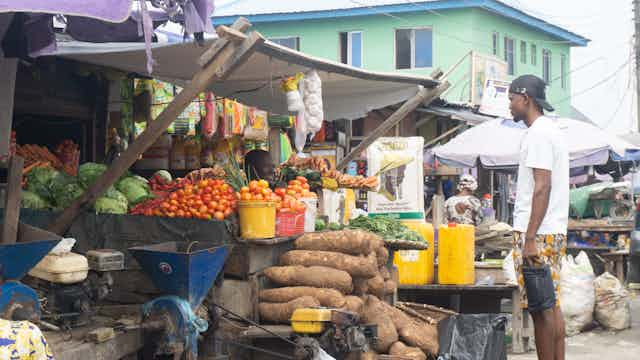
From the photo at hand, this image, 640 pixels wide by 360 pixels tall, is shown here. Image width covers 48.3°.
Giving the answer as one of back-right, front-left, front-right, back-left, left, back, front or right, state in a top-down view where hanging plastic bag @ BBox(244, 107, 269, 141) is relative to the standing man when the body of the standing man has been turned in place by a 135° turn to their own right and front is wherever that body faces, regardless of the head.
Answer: left

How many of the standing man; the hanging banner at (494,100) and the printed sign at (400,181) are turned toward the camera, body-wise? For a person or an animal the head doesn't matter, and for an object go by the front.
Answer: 2

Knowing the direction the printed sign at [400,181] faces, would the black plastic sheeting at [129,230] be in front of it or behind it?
in front

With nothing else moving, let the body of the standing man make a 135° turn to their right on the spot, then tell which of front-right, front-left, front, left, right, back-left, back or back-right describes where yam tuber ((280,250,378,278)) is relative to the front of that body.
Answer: back-left

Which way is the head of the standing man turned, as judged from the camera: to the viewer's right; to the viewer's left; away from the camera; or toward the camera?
to the viewer's left

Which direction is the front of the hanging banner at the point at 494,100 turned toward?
toward the camera

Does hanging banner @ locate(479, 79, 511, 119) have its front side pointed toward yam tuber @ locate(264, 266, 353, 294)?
yes

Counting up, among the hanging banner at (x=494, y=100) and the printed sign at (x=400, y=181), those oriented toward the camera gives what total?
2

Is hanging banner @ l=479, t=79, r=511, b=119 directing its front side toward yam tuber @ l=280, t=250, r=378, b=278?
yes

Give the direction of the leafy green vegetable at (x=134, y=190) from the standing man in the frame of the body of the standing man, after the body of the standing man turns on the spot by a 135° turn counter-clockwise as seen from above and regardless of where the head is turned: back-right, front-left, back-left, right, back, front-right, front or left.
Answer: back-right

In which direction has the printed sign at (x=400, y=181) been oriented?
toward the camera

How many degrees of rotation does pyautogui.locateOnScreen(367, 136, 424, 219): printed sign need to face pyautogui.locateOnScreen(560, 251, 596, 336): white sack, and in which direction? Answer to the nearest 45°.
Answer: approximately 90° to its left

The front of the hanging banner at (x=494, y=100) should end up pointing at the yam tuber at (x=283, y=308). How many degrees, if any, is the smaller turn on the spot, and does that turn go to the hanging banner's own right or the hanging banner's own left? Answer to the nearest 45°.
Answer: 0° — it already faces it

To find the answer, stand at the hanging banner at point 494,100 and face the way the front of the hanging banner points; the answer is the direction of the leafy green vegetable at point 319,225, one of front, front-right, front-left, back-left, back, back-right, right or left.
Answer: front

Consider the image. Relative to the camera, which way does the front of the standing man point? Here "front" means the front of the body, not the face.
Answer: to the viewer's left

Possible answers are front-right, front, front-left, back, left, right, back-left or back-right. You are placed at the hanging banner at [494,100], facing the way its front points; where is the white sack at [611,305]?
front

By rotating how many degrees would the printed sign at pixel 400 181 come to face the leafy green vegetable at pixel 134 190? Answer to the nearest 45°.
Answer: approximately 45° to its right
